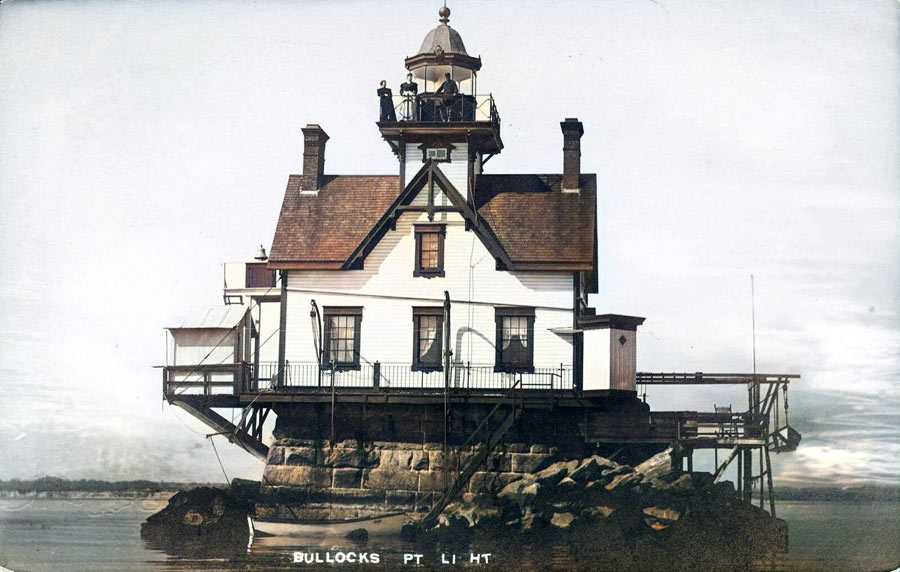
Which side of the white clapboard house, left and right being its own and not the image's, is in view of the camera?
front
